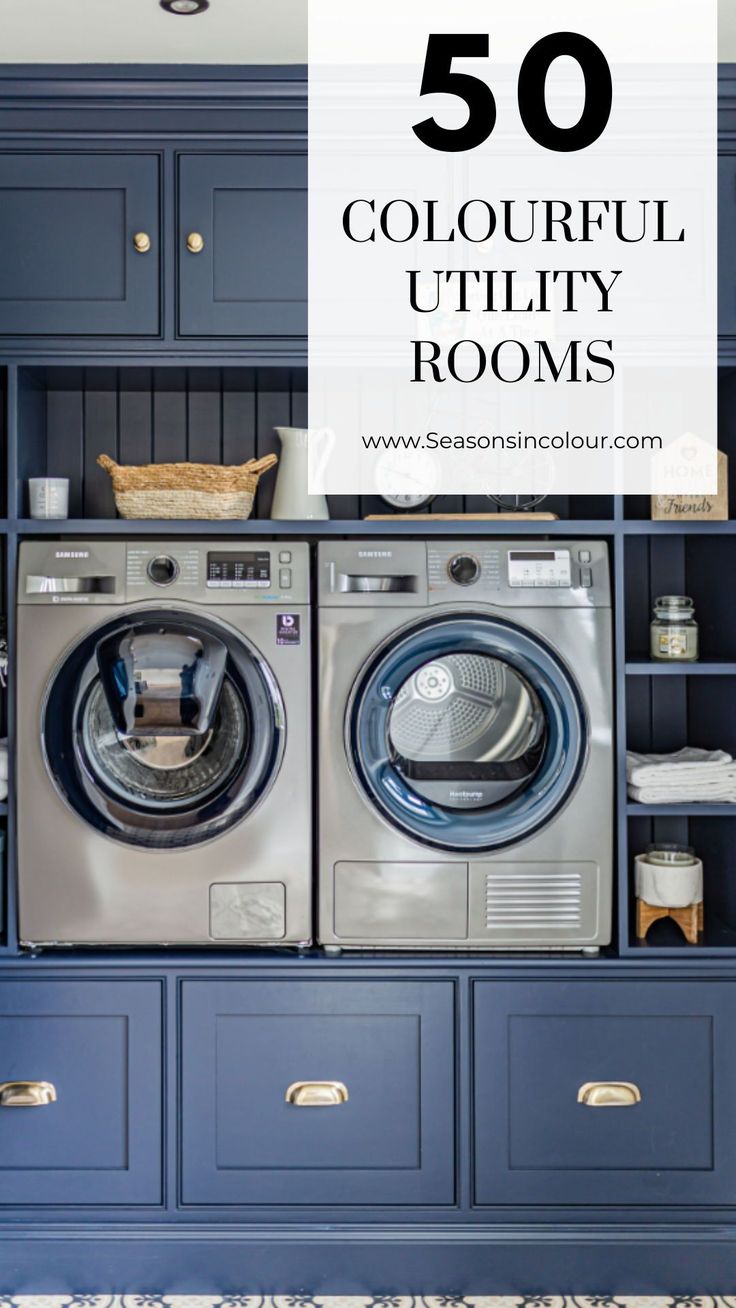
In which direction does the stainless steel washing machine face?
toward the camera

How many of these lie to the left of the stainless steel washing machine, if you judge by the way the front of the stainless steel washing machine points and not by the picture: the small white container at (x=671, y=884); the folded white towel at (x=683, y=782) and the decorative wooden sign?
3

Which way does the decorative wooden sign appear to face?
toward the camera

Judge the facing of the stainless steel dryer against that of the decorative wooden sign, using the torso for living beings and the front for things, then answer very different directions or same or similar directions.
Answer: same or similar directions

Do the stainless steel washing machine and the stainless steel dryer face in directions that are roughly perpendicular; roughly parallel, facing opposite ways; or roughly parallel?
roughly parallel

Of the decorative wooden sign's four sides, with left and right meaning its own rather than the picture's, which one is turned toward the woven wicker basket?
right

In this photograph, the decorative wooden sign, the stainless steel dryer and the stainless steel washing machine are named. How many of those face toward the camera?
3

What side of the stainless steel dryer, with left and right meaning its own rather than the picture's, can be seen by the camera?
front

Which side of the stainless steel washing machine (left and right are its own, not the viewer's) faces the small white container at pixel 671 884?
left

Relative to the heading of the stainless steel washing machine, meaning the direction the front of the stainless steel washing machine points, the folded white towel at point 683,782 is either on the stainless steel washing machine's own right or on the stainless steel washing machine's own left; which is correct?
on the stainless steel washing machine's own left

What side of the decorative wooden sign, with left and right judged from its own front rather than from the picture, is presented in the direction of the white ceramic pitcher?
right

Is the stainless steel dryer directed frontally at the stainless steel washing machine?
no

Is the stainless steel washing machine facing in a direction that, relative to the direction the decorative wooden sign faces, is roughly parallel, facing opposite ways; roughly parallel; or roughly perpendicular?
roughly parallel

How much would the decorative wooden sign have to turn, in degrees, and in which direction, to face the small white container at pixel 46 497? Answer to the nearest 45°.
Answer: approximately 90° to its right

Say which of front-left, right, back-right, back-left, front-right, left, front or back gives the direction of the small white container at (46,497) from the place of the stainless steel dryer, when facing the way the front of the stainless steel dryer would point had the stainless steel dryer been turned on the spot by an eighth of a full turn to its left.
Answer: back-right
